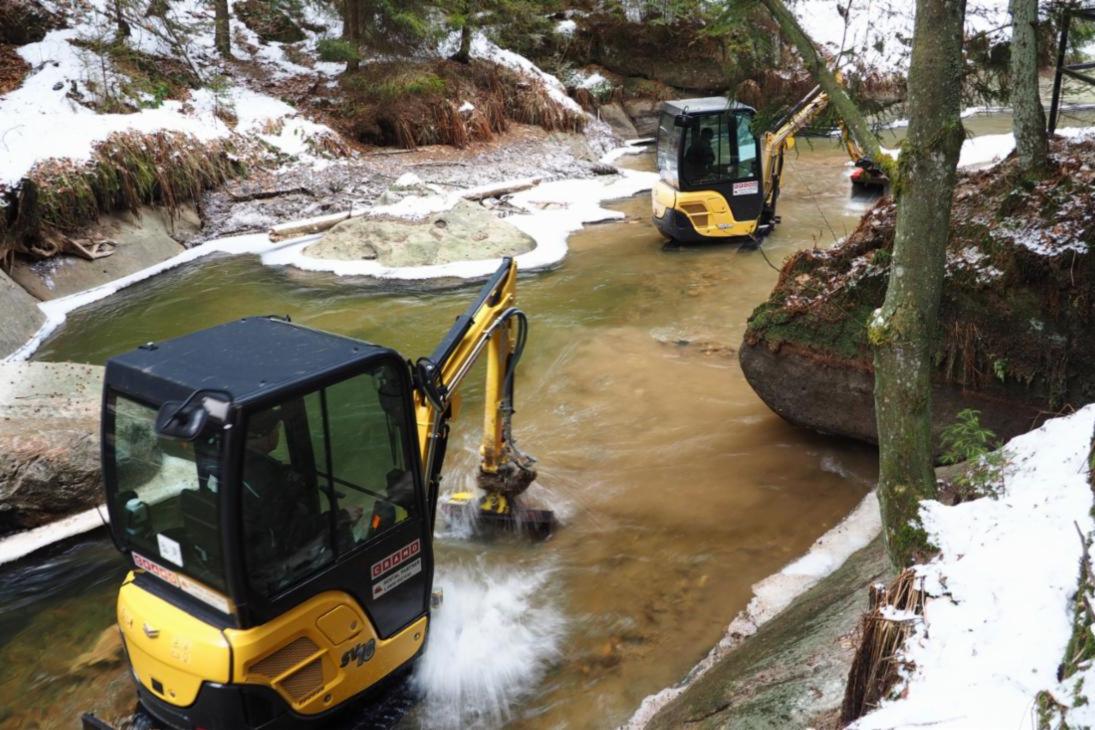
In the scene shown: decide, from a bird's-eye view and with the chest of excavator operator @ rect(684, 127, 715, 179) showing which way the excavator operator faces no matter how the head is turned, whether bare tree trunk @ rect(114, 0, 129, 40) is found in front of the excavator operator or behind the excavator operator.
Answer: behind

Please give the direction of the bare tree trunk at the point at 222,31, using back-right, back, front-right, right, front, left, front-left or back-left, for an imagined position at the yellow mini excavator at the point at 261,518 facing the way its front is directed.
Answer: front-left

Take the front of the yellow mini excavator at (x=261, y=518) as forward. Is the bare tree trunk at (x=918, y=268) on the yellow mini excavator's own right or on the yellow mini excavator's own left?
on the yellow mini excavator's own right

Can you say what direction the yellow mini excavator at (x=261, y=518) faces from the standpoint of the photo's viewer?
facing away from the viewer and to the right of the viewer

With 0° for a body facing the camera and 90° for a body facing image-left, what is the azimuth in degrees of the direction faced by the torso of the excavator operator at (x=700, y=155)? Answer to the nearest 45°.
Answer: approximately 270°

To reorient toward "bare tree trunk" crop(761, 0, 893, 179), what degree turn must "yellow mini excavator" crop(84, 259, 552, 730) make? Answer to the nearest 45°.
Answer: approximately 45° to its right

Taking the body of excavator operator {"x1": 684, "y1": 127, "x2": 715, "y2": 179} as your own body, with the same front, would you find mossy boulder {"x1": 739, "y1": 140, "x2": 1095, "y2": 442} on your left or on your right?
on your right

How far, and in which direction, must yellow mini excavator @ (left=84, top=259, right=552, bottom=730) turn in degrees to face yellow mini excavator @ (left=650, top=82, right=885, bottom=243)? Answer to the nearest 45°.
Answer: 0° — it already faces it

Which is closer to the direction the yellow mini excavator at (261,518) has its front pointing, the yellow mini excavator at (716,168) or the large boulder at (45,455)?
the yellow mini excavator

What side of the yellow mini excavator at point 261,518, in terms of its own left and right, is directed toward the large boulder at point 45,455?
left

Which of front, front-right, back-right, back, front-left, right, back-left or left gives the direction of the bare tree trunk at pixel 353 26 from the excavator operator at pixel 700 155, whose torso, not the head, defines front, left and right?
back-left
